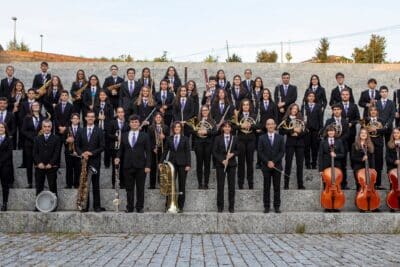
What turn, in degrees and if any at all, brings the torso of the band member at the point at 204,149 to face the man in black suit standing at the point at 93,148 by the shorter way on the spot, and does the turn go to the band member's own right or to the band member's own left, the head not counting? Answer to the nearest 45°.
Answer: approximately 90° to the band member's own right

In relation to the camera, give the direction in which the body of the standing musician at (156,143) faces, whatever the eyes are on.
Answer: toward the camera

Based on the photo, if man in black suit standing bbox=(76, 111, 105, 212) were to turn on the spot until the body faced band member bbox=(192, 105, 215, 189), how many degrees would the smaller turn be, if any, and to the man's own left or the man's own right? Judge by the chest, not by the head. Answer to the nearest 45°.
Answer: approximately 90° to the man's own left

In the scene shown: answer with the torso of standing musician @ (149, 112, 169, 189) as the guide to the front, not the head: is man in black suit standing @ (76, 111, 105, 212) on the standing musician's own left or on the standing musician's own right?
on the standing musician's own right

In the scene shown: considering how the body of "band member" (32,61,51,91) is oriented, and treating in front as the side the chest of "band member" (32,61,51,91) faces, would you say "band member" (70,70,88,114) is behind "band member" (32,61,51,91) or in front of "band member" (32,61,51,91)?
in front

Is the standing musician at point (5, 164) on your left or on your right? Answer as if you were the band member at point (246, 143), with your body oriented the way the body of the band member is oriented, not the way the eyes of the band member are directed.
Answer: on your right

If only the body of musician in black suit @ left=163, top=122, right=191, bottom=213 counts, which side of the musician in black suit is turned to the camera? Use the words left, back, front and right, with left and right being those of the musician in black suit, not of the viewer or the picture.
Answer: front

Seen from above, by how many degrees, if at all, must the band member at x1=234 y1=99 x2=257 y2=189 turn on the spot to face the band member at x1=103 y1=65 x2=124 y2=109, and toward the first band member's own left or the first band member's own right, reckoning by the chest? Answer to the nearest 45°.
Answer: approximately 135° to the first band member's own right

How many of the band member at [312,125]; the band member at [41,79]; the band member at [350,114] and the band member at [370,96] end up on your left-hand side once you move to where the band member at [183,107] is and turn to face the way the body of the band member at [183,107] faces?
3

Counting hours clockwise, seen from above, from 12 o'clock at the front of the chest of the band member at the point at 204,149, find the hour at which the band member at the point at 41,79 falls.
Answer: the band member at the point at 41,79 is roughly at 4 o'clock from the band member at the point at 204,149.

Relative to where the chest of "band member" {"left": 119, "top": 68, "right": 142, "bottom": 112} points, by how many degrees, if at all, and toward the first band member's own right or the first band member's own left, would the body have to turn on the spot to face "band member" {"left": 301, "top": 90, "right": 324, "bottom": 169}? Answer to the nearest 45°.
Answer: approximately 90° to the first band member's own left

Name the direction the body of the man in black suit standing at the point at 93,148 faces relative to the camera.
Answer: toward the camera

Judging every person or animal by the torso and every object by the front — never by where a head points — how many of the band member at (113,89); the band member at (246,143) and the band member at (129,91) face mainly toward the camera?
3
